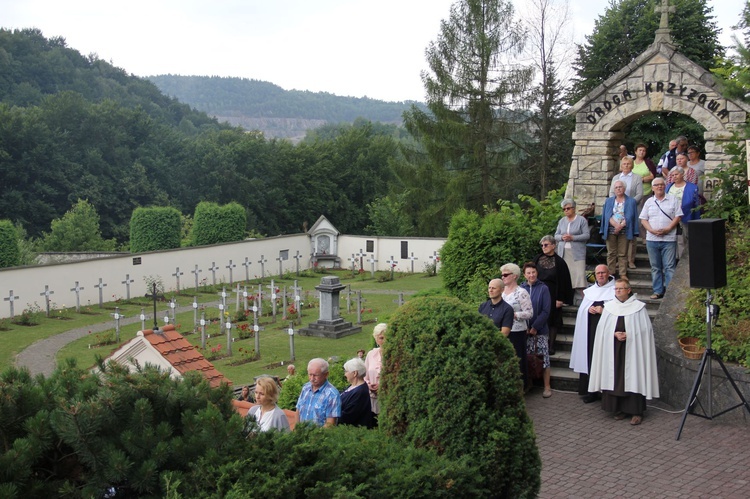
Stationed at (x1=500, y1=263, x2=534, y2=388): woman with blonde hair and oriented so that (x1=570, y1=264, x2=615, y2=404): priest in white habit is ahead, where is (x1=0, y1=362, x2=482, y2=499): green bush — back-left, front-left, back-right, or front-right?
back-right

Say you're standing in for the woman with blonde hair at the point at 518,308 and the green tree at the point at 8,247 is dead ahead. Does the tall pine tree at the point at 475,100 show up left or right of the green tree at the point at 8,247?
right

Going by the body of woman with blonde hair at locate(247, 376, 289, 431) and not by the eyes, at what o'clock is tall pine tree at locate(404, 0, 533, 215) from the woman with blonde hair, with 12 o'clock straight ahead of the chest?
The tall pine tree is roughly at 5 o'clock from the woman with blonde hair.

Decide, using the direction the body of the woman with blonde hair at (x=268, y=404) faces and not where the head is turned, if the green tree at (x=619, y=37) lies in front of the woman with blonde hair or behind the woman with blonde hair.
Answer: behind

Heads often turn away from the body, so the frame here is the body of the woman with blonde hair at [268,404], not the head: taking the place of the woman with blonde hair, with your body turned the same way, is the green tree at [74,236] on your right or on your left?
on your right

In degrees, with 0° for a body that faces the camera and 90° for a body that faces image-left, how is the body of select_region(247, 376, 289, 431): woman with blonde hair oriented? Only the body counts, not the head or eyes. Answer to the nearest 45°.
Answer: approximately 45°

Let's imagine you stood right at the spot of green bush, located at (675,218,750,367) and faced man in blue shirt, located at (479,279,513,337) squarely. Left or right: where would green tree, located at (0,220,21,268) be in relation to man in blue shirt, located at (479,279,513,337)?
right

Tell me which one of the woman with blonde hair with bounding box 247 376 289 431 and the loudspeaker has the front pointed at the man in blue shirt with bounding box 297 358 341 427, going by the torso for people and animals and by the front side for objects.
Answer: the loudspeaker

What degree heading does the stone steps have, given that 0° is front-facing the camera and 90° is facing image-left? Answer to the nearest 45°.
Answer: approximately 0°

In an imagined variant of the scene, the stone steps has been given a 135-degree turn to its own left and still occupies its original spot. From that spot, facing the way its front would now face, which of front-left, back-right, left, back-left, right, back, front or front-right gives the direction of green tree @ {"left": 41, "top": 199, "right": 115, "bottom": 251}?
left

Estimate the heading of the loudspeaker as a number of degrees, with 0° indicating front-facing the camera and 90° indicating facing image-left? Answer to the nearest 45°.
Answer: approximately 45°

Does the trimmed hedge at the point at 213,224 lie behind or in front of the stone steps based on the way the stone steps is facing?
behind

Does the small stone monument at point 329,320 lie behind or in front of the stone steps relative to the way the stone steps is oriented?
behind

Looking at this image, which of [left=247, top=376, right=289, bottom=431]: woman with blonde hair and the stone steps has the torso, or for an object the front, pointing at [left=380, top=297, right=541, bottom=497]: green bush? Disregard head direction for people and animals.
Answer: the stone steps
